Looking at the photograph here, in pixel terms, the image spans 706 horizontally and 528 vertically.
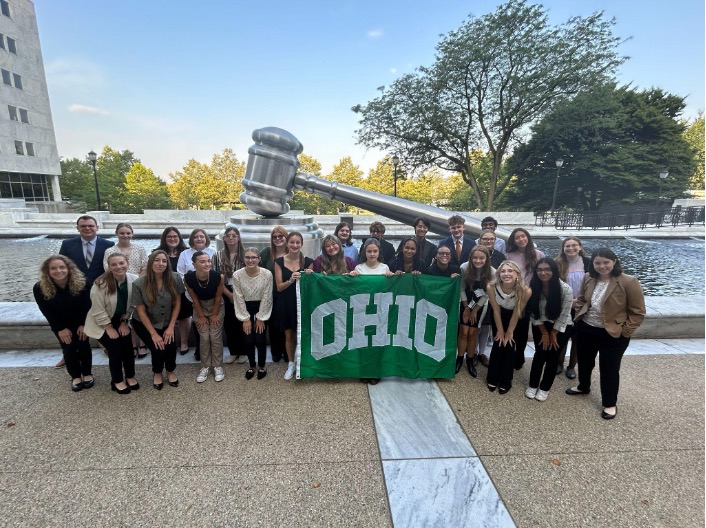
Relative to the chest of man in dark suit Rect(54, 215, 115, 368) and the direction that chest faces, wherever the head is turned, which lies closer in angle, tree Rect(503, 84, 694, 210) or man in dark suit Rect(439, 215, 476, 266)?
the man in dark suit

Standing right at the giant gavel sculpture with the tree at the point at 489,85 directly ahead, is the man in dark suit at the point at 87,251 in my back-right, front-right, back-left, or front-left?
back-right

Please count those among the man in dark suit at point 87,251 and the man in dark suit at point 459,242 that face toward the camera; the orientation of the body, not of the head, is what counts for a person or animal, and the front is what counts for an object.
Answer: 2

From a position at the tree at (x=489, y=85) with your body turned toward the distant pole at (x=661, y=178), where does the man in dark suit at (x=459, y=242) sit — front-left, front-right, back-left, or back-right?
back-right

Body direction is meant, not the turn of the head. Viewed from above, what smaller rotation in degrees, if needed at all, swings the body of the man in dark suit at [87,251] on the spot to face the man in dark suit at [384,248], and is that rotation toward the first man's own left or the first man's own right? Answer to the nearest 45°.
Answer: approximately 45° to the first man's own left

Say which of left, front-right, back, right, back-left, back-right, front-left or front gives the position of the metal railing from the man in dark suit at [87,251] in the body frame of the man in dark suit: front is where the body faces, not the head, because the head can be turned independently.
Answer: left

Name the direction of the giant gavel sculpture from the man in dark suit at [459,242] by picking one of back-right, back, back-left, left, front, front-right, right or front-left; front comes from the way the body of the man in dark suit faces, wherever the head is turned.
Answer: right

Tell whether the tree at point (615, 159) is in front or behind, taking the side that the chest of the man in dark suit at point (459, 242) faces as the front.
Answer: behind

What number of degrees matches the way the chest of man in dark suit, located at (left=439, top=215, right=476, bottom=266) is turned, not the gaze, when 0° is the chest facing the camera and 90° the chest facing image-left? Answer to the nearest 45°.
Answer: approximately 0°

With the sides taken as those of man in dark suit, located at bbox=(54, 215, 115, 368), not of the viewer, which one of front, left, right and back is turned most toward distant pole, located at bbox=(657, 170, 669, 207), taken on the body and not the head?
left

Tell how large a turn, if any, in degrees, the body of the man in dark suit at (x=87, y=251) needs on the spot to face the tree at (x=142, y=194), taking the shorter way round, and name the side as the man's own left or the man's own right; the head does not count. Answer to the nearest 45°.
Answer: approximately 180°
